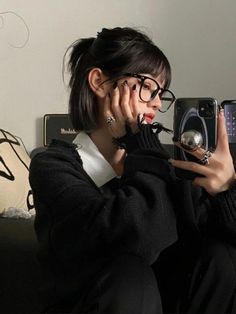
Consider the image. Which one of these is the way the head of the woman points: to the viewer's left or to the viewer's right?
to the viewer's right

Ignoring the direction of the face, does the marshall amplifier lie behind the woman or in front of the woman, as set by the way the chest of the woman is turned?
behind

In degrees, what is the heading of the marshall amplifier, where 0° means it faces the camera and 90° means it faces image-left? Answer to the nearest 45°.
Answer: approximately 0°

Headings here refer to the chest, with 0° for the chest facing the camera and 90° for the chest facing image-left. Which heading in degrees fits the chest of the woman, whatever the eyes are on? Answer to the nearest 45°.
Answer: approximately 315°

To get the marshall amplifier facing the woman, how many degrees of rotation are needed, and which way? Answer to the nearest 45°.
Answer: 0° — it already faces them
